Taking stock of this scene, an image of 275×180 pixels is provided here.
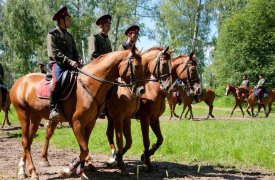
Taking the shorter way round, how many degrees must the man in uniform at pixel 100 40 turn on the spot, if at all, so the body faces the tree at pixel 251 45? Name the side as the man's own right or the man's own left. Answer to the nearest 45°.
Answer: approximately 90° to the man's own left

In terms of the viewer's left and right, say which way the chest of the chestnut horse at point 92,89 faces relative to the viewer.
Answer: facing to the right of the viewer

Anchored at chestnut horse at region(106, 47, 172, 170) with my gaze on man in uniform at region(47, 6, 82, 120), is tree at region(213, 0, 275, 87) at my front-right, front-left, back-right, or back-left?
back-right

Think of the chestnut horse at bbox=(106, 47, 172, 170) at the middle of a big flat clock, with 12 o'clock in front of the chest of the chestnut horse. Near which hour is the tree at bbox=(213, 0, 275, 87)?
The tree is roughly at 8 o'clock from the chestnut horse.

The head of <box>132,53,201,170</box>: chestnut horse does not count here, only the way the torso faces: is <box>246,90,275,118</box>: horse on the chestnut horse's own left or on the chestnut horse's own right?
on the chestnut horse's own left

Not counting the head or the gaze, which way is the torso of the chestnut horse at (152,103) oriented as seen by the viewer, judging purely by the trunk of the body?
to the viewer's right

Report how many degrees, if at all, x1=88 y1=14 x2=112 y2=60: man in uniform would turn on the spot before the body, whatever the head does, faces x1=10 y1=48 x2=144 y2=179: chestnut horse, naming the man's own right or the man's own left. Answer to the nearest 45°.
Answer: approximately 45° to the man's own right

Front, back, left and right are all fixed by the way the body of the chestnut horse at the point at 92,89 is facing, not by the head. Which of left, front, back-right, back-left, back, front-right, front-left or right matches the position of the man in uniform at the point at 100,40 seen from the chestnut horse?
left

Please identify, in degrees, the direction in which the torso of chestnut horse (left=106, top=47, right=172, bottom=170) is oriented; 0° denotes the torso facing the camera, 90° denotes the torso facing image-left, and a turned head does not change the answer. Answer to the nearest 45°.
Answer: approximately 315°
